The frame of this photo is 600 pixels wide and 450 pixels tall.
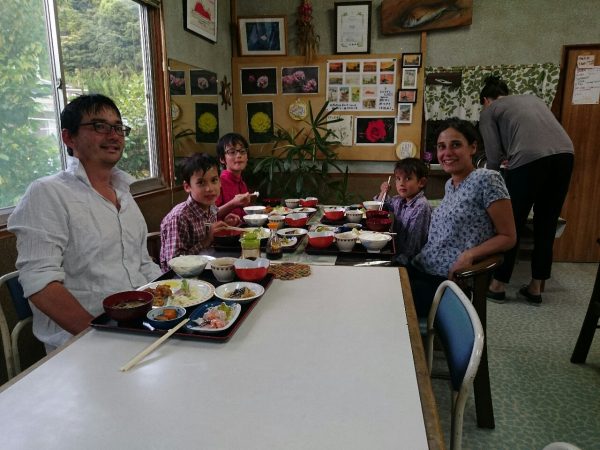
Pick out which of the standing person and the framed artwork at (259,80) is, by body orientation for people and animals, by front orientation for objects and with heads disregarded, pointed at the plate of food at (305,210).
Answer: the framed artwork

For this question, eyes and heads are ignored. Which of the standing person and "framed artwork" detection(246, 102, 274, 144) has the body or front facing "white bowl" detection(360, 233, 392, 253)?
the framed artwork

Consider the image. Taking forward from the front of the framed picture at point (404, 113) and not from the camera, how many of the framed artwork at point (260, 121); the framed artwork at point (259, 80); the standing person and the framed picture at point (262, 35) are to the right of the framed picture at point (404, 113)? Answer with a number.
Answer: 3

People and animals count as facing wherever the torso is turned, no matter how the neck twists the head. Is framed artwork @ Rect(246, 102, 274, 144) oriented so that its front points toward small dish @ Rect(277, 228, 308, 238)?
yes

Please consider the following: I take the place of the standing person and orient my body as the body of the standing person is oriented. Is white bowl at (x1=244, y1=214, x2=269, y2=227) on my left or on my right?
on my left

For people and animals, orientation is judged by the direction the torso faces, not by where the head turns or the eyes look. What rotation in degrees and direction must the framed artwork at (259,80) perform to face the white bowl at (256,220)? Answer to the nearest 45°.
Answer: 0° — it already faces it

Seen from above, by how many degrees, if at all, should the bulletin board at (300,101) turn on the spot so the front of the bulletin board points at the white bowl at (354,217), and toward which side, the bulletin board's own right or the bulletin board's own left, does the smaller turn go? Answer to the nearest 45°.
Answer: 0° — it already faces it

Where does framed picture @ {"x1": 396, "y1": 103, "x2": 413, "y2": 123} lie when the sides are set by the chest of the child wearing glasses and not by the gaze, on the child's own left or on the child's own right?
on the child's own left

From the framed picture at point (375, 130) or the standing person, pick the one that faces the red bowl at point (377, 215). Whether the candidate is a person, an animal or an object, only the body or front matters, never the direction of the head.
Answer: the framed picture

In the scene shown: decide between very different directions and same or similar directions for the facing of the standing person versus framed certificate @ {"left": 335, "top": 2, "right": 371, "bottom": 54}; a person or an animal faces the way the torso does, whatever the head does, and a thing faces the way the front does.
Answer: very different directions
